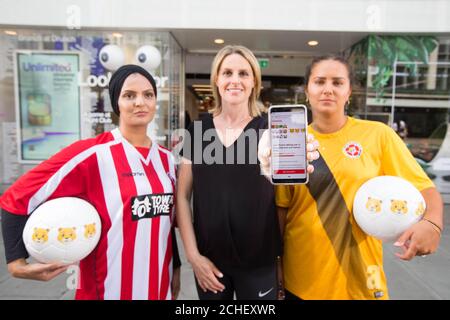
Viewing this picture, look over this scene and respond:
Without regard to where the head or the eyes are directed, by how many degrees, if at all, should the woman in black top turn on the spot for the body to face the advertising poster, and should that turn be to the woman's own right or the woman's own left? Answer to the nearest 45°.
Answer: approximately 135° to the woman's own right

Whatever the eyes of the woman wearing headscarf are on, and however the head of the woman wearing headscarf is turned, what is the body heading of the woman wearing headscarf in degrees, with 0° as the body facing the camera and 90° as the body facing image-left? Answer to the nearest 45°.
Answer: approximately 315°

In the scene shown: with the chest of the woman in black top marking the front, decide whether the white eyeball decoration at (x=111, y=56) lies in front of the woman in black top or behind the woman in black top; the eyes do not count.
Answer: behind

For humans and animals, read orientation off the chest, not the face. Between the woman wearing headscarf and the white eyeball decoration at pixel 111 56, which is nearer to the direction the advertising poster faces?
the woman wearing headscarf

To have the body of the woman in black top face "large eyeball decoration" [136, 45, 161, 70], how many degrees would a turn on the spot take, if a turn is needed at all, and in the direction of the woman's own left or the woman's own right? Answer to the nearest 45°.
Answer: approximately 180°

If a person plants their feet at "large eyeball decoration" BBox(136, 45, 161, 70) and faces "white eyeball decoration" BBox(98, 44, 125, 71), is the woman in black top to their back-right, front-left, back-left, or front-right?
back-left

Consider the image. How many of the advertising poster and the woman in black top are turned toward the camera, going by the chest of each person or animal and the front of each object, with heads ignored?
2

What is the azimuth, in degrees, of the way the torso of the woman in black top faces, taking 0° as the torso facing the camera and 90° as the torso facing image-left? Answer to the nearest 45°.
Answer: approximately 0°
